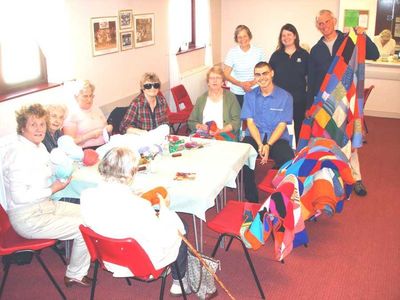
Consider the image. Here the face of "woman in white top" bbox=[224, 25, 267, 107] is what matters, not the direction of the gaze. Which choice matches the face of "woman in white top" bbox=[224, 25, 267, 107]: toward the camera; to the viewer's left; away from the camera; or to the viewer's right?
toward the camera

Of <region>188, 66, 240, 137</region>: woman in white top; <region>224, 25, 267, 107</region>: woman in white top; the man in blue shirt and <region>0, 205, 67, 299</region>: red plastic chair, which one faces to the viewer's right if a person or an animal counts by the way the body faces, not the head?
the red plastic chair

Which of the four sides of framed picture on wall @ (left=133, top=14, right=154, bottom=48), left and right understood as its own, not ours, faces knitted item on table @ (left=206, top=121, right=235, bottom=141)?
front

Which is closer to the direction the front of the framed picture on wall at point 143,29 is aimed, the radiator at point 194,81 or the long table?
the long table

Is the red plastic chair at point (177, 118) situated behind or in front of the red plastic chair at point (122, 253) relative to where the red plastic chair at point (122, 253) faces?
in front

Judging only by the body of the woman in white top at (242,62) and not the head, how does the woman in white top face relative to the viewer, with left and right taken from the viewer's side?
facing the viewer

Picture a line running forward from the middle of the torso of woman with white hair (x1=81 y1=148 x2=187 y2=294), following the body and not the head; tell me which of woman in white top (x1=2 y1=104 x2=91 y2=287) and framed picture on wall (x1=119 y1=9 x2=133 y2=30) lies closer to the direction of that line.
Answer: the framed picture on wall

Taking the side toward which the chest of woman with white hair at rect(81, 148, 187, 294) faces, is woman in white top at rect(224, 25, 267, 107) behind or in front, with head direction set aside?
in front

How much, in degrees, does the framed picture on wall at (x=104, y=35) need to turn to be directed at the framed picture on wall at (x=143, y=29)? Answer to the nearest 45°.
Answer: approximately 90° to its left

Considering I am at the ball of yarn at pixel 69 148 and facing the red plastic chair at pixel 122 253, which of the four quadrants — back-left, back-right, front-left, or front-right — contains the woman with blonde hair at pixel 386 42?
back-left

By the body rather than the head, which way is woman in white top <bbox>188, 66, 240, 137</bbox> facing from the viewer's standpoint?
toward the camera

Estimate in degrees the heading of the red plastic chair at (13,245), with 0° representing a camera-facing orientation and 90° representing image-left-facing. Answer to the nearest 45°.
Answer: approximately 270°

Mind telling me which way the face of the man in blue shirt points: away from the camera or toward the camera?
toward the camera

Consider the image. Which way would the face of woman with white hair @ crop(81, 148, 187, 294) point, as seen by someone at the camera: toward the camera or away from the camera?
away from the camera

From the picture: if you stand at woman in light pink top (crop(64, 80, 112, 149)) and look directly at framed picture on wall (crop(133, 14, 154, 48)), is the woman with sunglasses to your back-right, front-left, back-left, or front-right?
front-right

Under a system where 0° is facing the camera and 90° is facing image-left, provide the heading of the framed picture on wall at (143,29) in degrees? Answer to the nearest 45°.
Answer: approximately 315°
